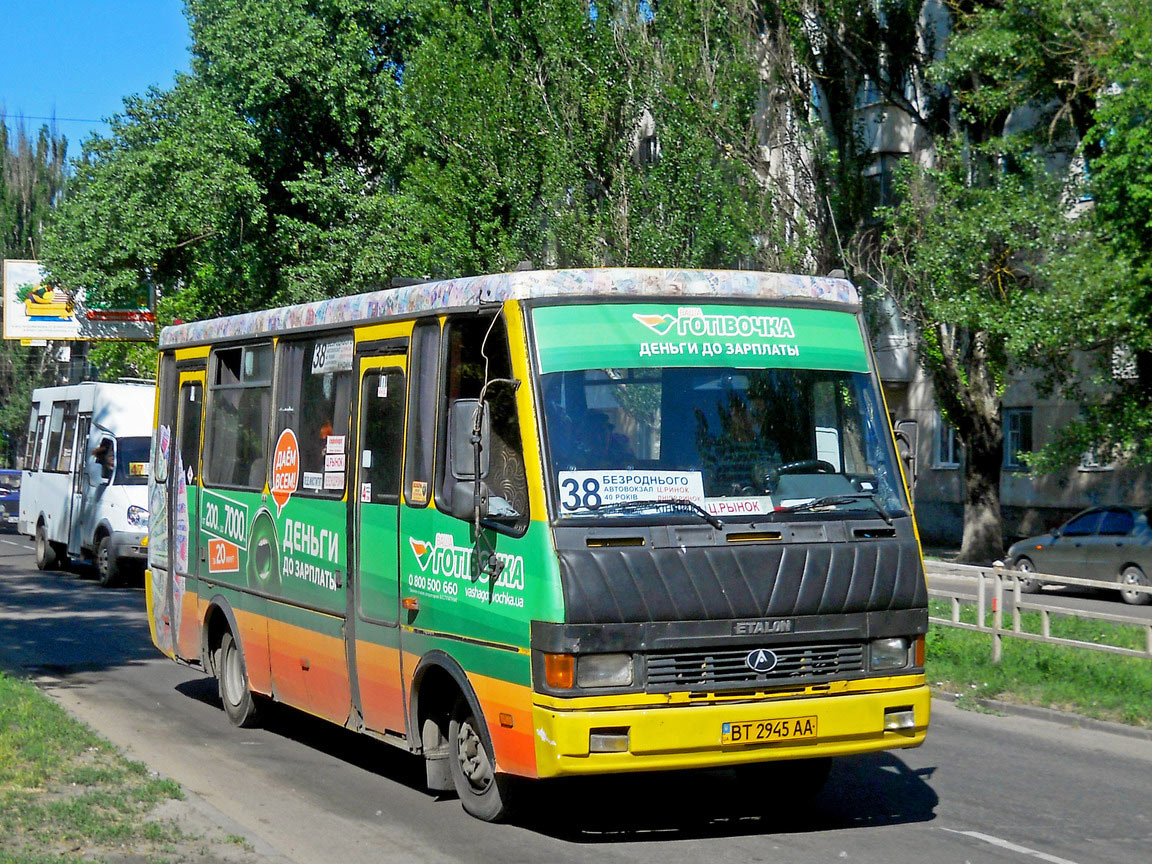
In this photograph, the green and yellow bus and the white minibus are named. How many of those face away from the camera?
0

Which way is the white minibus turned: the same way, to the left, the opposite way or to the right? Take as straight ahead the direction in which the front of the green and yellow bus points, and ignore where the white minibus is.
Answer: the same way

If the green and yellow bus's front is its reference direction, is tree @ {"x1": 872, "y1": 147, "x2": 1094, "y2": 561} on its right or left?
on its left

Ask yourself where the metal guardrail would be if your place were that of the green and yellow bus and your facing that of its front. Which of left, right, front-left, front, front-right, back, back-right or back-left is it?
left

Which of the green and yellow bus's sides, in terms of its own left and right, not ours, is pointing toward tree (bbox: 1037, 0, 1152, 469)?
left

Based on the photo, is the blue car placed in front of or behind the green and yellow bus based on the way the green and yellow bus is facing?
behind

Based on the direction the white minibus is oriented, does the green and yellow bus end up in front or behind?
in front

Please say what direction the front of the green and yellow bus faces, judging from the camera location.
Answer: facing the viewer and to the right of the viewer

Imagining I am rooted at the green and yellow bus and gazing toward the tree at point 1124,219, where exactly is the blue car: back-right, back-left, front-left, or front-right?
front-left

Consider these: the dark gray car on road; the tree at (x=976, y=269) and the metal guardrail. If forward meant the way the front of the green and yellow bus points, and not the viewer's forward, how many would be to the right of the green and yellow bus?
0

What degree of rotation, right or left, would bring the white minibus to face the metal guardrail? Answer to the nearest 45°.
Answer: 0° — it already faces it
